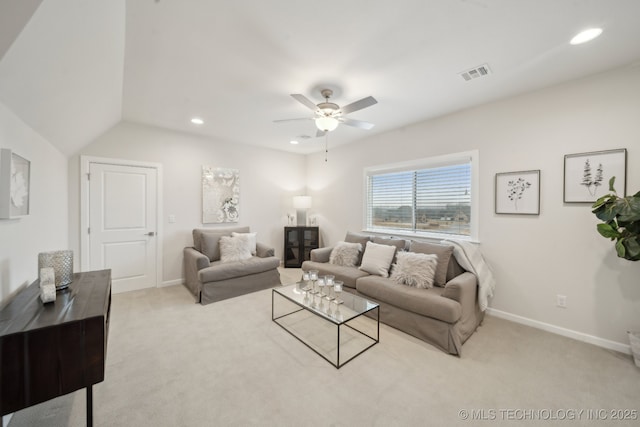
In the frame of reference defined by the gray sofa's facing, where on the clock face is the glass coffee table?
The glass coffee table is roughly at 1 o'clock from the gray sofa.

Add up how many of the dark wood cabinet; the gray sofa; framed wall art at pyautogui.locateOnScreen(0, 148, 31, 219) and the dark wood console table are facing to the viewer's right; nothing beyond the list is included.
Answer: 2

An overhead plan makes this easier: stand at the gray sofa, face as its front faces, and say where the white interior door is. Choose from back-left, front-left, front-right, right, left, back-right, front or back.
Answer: front-right

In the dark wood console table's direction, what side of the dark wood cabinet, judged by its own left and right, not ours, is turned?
front

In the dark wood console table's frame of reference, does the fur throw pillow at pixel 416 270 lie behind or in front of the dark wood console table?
in front

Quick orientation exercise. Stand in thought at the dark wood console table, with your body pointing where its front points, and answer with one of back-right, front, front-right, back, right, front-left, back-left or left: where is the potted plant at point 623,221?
front-right

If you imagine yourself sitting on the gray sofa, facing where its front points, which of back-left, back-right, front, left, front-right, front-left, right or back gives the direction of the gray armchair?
front-right

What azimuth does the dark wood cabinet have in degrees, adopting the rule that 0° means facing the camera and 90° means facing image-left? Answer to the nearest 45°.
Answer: approximately 0°

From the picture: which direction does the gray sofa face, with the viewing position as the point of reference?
facing the viewer and to the left of the viewer

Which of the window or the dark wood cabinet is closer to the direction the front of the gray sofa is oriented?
the dark wood cabinet

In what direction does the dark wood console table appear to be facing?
to the viewer's right

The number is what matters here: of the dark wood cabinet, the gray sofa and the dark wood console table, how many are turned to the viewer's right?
1

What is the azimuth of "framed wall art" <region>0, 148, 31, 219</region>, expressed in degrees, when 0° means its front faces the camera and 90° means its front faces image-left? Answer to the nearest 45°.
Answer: approximately 270°

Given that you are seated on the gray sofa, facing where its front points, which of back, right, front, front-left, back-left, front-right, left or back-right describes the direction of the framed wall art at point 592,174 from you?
back-left

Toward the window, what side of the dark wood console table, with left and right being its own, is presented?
front

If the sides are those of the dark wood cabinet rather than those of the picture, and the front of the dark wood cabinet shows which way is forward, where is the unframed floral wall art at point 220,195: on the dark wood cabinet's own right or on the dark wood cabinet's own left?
on the dark wood cabinet's own right
